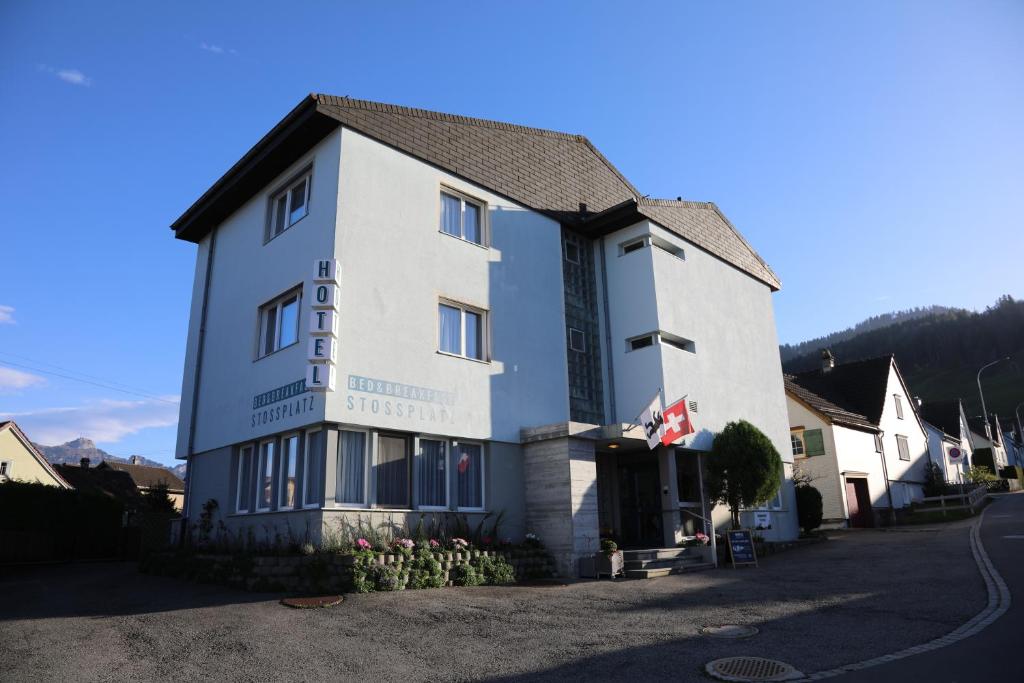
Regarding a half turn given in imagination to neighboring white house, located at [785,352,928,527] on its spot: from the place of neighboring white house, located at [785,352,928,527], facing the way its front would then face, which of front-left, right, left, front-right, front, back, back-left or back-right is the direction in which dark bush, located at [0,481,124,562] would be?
left

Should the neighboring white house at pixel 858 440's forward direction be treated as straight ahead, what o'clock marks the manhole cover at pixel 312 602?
The manhole cover is roughly at 2 o'clock from the neighboring white house.

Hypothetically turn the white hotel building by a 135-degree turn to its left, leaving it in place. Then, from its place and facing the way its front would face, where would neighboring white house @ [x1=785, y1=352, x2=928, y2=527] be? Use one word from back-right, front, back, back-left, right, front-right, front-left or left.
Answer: front-right

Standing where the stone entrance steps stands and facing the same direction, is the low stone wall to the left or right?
on its right

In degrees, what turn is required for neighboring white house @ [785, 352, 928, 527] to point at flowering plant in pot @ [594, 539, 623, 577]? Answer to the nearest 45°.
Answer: approximately 45° to its right

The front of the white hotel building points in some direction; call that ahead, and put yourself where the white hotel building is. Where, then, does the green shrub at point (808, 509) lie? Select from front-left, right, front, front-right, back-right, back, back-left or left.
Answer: left

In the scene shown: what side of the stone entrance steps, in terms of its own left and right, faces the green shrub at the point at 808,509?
left

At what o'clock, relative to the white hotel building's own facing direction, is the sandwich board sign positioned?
The sandwich board sign is roughly at 10 o'clock from the white hotel building.
